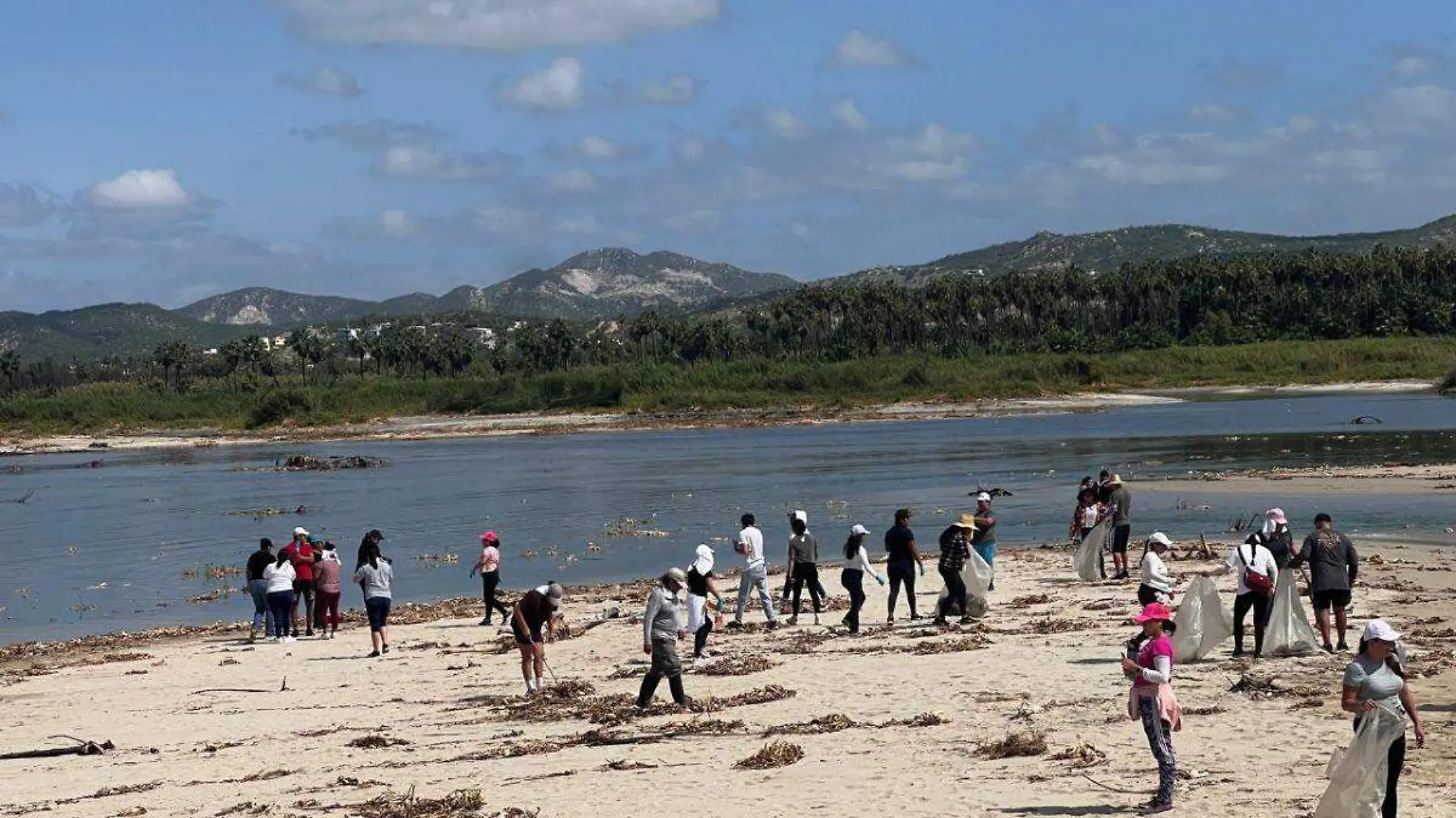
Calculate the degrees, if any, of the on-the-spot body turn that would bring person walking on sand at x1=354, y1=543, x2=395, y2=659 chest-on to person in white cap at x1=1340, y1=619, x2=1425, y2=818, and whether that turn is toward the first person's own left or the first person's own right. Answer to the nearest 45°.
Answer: approximately 135° to the first person's own right

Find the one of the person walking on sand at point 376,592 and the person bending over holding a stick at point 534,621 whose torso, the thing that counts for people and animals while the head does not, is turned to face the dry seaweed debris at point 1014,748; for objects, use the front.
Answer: the person bending over holding a stick

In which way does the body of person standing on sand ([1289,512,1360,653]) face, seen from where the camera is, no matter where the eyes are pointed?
away from the camera

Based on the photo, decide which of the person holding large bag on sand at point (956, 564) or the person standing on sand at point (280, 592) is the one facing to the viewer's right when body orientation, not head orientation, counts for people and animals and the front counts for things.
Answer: the person holding large bag on sand at point (956, 564)

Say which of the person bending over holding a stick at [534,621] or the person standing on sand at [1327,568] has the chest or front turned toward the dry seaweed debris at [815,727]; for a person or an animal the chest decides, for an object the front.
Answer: the person bending over holding a stick

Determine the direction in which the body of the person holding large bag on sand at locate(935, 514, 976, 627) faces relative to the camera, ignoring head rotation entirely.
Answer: to the viewer's right

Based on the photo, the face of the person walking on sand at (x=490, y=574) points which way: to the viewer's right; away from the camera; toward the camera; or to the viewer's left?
to the viewer's left

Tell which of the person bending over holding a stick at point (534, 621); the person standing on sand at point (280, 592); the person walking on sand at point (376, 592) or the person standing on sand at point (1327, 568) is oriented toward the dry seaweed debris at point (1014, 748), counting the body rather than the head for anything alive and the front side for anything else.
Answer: the person bending over holding a stick

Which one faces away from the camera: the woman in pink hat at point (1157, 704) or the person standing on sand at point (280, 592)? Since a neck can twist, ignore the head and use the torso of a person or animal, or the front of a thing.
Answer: the person standing on sand

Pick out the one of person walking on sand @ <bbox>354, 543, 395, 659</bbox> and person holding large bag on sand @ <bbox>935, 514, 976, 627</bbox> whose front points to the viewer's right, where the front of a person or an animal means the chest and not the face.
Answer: person holding large bag on sand @ <bbox>935, 514, 976, 627</bbox>

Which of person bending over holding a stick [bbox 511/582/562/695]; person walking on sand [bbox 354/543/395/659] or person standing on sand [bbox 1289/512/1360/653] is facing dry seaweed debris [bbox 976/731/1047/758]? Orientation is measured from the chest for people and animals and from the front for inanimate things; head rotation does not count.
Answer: the person bending over holding a stick

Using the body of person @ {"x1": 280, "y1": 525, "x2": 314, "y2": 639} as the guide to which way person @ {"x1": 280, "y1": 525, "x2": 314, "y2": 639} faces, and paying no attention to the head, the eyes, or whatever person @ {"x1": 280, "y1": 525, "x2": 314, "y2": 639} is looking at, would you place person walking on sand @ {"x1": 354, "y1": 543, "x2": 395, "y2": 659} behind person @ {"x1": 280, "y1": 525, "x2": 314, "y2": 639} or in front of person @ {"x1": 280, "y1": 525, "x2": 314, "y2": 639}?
in front

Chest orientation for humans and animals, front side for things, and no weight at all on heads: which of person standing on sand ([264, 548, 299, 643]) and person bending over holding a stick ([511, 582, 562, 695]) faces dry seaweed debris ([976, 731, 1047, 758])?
the person bending over holding a stick

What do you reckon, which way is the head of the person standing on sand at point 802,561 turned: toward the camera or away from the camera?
away from the camera

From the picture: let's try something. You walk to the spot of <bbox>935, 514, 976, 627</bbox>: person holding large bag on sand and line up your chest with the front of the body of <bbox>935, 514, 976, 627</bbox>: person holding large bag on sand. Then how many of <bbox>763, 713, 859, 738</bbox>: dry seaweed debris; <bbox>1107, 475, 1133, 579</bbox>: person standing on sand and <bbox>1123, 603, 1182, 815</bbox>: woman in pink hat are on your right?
2
